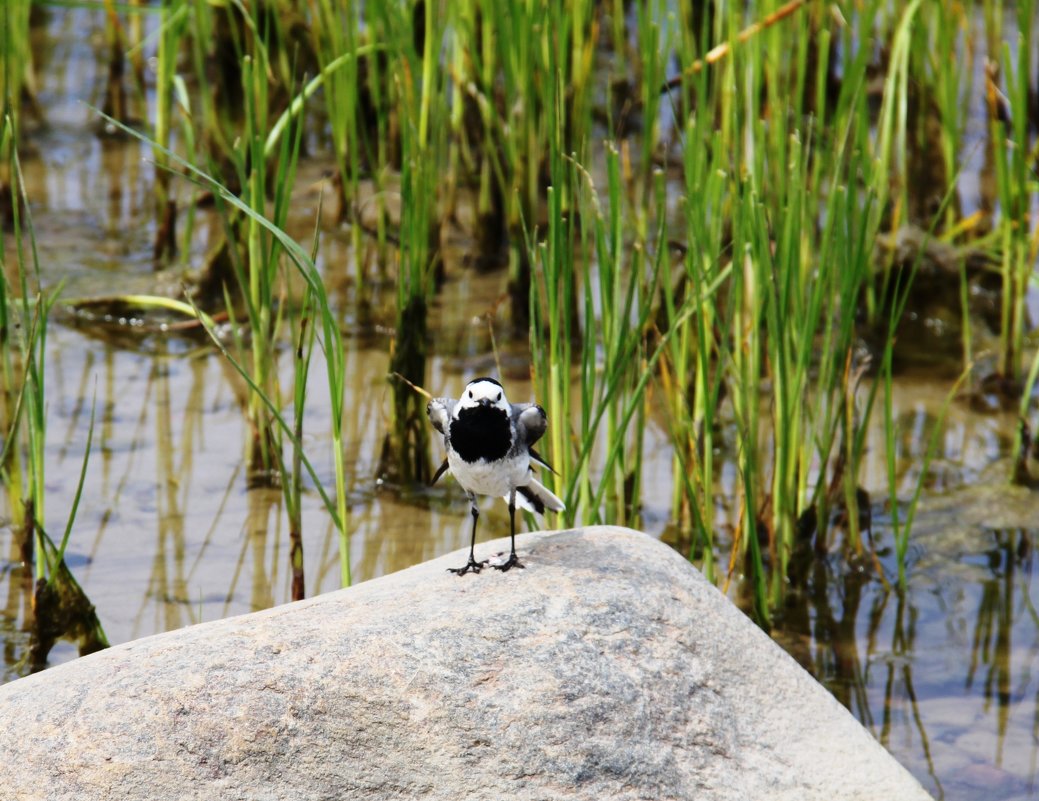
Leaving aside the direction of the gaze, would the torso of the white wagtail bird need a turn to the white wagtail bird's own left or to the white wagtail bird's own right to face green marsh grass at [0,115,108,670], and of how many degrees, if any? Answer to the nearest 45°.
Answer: approximately 90° to the white wagtail bird's own right

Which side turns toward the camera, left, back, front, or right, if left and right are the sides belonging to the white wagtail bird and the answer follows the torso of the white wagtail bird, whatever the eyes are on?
front

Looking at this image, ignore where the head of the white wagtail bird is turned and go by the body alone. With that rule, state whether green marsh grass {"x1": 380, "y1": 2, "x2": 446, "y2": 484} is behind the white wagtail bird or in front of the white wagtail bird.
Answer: behind
